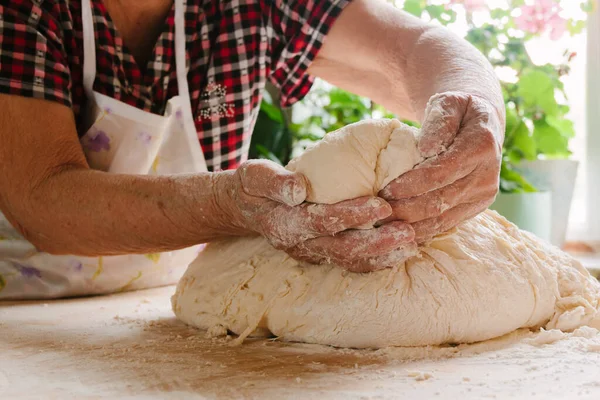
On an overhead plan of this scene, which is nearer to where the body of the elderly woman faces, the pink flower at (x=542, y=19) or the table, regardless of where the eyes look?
the table

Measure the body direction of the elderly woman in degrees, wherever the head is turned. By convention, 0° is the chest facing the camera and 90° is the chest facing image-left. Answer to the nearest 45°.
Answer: approximately 315°

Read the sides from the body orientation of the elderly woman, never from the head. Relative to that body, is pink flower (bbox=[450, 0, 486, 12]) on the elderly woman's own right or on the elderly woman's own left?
on the elderly woman's own left

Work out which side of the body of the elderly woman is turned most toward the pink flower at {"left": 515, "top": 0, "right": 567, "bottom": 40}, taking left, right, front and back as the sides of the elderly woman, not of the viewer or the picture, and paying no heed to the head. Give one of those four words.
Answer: left

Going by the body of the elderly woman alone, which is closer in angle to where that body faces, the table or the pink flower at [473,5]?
the table

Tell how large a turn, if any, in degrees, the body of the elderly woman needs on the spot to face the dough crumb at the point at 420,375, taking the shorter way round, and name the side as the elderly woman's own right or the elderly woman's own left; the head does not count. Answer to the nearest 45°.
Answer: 0° — they already face it
